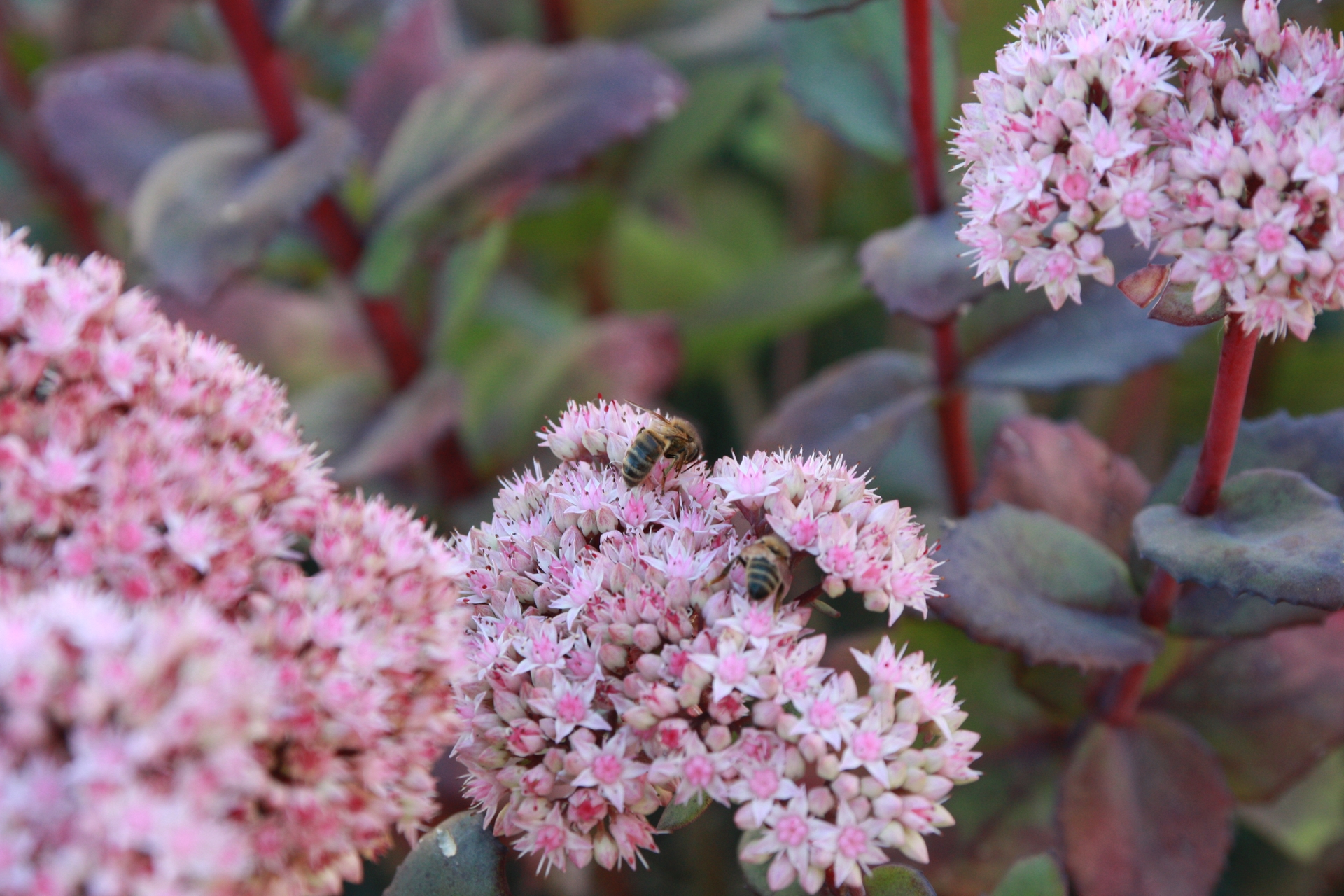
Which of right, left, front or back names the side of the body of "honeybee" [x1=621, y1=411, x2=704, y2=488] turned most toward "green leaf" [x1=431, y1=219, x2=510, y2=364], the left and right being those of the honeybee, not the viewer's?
left

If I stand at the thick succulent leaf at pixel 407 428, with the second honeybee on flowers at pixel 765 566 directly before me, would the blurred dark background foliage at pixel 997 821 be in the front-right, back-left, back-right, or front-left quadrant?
front-left

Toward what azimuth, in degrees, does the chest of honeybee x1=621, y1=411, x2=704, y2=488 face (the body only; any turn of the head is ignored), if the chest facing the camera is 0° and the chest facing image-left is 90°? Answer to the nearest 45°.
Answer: approximately 270°

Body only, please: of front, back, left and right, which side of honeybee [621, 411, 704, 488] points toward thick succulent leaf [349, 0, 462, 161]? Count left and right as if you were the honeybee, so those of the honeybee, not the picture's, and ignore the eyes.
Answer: left
